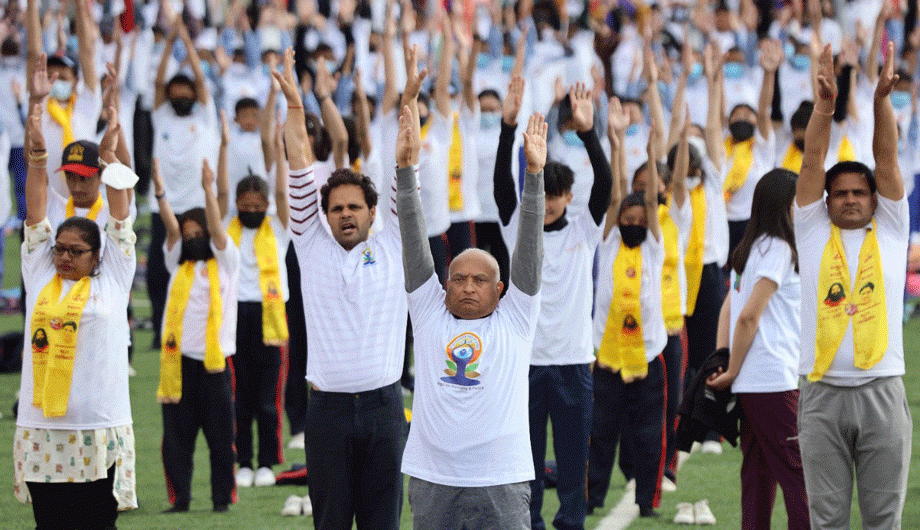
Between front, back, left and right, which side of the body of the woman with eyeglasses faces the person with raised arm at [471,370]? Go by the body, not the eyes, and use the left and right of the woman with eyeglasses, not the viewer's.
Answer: left

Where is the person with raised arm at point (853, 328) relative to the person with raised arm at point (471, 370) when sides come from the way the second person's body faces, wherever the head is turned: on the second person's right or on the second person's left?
on the second person's left

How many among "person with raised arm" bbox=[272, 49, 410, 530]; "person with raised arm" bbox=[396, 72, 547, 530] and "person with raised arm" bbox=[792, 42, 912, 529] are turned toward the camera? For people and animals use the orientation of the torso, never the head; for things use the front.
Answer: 3

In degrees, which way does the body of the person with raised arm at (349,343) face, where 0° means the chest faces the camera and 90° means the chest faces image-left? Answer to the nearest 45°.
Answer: approximately 0°

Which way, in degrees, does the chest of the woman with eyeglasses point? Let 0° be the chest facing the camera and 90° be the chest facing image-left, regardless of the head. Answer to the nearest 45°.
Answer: approximately 45°

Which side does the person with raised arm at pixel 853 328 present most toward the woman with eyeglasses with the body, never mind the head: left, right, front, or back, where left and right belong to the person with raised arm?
right

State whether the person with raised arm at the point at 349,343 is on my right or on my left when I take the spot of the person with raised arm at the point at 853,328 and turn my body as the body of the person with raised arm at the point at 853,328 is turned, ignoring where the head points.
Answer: on my right
